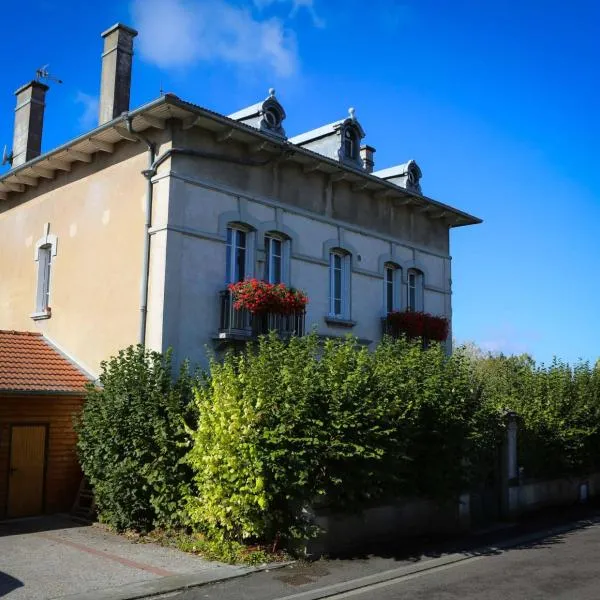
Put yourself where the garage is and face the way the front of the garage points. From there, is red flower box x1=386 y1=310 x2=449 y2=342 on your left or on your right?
on your left

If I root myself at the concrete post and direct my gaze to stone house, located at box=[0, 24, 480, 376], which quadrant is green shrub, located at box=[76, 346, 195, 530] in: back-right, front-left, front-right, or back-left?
front-left

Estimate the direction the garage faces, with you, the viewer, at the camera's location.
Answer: facing the viewer

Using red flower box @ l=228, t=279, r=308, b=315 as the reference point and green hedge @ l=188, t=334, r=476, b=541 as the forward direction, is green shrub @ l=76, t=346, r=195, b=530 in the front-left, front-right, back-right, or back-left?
front-right

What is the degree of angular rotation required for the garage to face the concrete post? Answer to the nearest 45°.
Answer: approximately 90° to its left

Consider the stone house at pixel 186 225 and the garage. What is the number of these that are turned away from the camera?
0

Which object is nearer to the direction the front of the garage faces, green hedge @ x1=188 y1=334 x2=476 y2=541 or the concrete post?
the green hedge

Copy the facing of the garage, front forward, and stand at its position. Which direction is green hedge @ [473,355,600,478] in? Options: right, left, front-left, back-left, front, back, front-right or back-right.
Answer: left

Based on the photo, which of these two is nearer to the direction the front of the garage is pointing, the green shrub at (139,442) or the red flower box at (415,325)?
the green shrub

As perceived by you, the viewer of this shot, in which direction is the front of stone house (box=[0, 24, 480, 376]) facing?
facing the viewer and to the right of the viewer

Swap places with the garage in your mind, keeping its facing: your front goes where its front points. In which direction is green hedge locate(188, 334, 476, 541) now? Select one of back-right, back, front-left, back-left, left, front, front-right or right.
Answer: front-left
